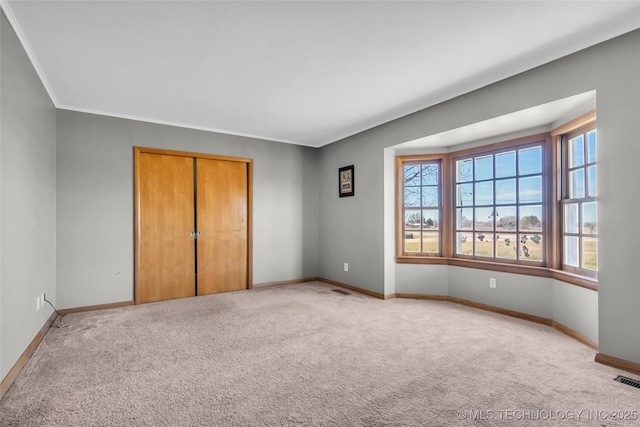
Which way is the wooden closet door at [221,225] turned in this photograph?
toward the camera

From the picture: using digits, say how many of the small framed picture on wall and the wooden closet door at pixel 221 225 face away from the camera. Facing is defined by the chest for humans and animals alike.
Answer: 0

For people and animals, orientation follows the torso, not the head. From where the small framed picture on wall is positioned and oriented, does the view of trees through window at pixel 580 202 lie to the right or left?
on its left

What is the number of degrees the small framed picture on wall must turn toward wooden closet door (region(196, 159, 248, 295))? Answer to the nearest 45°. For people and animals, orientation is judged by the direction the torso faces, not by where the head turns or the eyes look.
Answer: approximately 45° to its right

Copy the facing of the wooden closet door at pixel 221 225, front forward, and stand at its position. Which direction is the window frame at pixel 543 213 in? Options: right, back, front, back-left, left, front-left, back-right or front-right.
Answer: front-left

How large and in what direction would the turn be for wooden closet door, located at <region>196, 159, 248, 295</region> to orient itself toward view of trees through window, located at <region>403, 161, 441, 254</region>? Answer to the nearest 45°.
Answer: approximately 45° to its left

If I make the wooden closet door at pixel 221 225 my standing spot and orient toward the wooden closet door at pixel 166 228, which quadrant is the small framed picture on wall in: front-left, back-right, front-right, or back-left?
back-left

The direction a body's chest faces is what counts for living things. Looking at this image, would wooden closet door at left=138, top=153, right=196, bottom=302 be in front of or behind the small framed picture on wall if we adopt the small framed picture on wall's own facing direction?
in front

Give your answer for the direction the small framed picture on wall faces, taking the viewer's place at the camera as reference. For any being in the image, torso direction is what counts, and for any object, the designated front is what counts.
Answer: facing the viewer and to the left of the viewer

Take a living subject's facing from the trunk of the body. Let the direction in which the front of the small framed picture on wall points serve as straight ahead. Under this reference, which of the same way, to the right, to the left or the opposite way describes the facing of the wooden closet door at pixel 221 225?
to the left

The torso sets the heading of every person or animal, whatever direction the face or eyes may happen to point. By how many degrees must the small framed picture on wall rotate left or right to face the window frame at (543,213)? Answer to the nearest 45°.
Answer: approximately 90° to its left

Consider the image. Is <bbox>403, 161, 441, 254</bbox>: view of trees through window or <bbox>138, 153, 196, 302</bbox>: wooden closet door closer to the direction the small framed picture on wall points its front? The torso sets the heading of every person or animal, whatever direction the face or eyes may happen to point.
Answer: the wooden closet door

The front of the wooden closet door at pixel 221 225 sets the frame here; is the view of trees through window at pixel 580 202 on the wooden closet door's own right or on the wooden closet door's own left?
on the wooden closet door's own left

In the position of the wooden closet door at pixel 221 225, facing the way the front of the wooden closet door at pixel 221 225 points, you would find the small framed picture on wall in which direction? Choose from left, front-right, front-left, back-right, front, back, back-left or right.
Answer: left

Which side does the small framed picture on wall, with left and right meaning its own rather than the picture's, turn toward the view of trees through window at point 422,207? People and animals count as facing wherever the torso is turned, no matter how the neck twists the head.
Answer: left
